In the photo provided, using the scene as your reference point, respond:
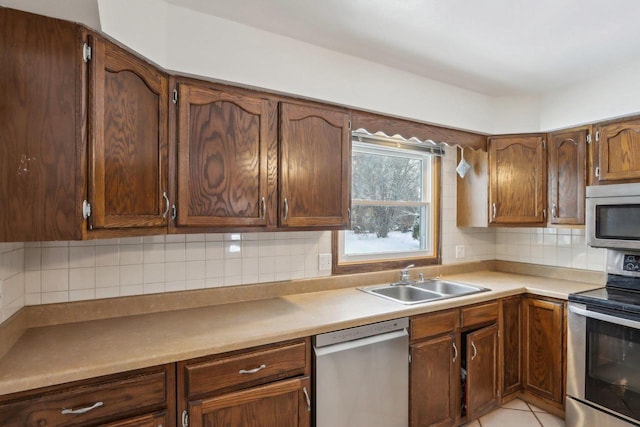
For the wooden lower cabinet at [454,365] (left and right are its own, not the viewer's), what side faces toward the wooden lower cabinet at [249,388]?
right

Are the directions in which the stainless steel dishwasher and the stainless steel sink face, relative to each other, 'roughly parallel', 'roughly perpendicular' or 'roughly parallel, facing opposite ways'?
roughly parallel

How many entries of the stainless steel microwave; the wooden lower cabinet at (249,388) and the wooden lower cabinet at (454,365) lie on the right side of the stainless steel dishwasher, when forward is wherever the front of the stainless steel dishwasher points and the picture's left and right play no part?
1

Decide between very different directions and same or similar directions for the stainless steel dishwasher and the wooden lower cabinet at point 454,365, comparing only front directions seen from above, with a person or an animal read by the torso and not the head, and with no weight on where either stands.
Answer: same or similar directions

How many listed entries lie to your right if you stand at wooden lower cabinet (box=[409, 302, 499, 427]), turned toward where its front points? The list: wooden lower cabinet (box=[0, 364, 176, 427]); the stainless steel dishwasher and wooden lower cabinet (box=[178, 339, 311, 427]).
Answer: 3

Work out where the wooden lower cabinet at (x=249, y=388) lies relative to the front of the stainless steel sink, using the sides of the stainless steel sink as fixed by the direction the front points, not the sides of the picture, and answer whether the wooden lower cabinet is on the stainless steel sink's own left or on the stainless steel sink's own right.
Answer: on the stainless steel sink's own right

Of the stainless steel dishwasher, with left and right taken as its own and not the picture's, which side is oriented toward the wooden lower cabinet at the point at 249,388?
right

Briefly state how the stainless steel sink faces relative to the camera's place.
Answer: facing the viewer and to the right of the viewer

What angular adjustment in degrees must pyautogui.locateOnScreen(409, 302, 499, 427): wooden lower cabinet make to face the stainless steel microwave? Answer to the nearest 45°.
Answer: approximately 90° to its left

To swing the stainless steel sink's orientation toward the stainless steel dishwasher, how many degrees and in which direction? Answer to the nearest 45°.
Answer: approximately 45° to its right

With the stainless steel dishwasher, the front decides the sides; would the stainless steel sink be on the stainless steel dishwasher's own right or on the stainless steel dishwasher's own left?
on the stainless steel dishwasher's own left
